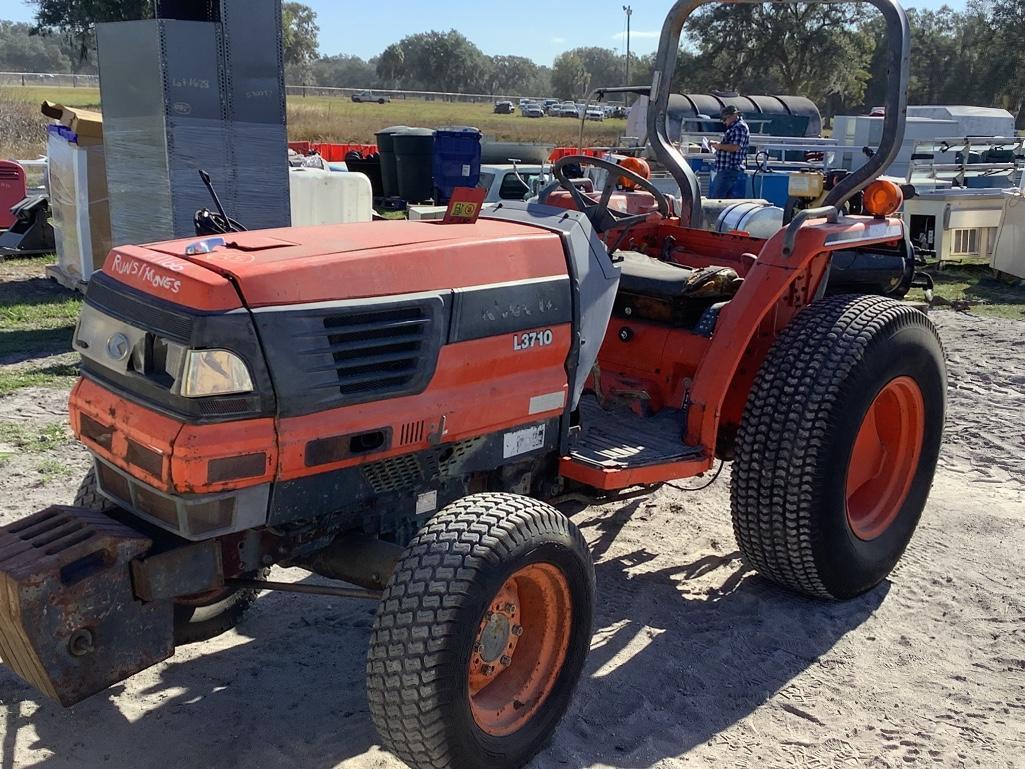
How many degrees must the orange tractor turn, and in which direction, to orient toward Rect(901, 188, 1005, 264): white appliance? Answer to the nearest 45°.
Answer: approximately 180°

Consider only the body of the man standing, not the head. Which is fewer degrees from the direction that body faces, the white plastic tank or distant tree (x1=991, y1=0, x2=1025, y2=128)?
the white plastic tank

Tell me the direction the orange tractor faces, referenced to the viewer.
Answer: facing the viewer and to the left of the viewer

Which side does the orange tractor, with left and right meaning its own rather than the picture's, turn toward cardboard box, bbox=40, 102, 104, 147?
right

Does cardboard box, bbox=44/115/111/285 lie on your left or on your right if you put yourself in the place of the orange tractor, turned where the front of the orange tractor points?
on your right

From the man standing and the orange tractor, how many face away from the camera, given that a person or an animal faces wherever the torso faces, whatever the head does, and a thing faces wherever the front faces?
0

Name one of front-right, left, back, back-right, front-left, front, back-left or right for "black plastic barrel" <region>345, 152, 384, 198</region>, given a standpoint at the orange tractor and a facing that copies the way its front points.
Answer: back-right

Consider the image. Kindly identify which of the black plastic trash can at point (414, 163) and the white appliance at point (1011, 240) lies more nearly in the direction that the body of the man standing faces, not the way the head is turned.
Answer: the black plastic trash can

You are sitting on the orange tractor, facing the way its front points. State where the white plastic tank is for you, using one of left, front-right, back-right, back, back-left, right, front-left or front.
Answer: back-right
